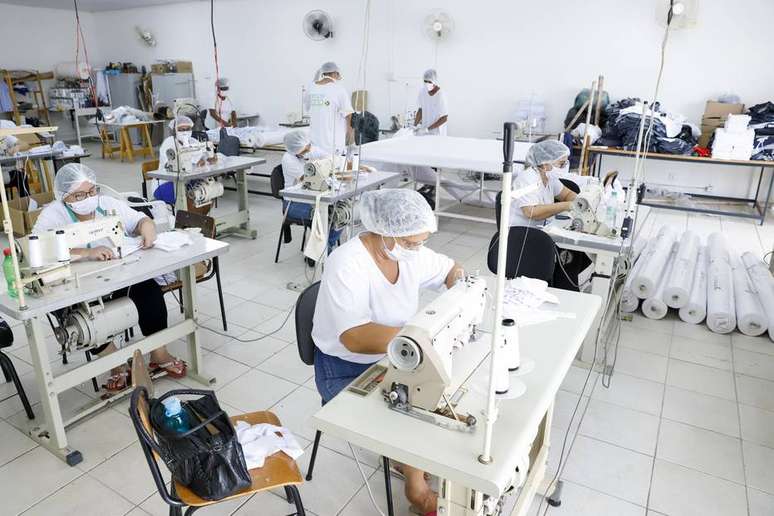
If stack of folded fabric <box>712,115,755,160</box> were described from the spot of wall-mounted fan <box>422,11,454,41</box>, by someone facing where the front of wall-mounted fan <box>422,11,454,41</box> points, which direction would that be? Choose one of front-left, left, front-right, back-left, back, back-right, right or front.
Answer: front-left

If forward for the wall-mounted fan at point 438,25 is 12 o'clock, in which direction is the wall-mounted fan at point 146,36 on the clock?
the wall-mounted fan at point 146,36 is roughly at 4 o'clock from the wall-mounted fan at point 438,25.

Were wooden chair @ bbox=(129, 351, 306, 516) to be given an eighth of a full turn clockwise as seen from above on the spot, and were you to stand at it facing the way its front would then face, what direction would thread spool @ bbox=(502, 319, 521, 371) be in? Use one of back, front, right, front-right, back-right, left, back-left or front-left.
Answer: front-left

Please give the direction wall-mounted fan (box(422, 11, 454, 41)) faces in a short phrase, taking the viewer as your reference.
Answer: facing the viewer

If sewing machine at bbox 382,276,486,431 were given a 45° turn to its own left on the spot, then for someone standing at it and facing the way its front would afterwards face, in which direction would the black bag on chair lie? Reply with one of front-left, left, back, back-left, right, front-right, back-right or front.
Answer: front

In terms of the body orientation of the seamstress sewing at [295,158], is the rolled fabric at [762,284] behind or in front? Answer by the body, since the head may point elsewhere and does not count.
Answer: in front

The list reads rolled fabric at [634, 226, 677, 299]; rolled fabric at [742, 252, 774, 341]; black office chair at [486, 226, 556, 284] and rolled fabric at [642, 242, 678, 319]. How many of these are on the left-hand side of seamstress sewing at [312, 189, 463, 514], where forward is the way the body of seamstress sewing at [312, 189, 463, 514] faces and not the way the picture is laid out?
4

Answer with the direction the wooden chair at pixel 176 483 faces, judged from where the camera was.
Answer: facing to the right of the viewer

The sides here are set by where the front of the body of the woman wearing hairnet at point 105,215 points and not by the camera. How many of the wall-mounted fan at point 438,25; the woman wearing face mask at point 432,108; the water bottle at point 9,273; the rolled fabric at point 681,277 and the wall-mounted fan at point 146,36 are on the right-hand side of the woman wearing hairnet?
1

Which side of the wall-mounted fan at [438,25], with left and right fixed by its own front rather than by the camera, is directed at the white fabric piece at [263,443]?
front

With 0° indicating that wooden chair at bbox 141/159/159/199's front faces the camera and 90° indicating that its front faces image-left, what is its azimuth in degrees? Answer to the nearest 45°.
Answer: approximately 315°

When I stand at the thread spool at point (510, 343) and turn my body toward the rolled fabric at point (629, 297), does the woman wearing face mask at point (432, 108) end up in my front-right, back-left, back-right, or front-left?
front-left
